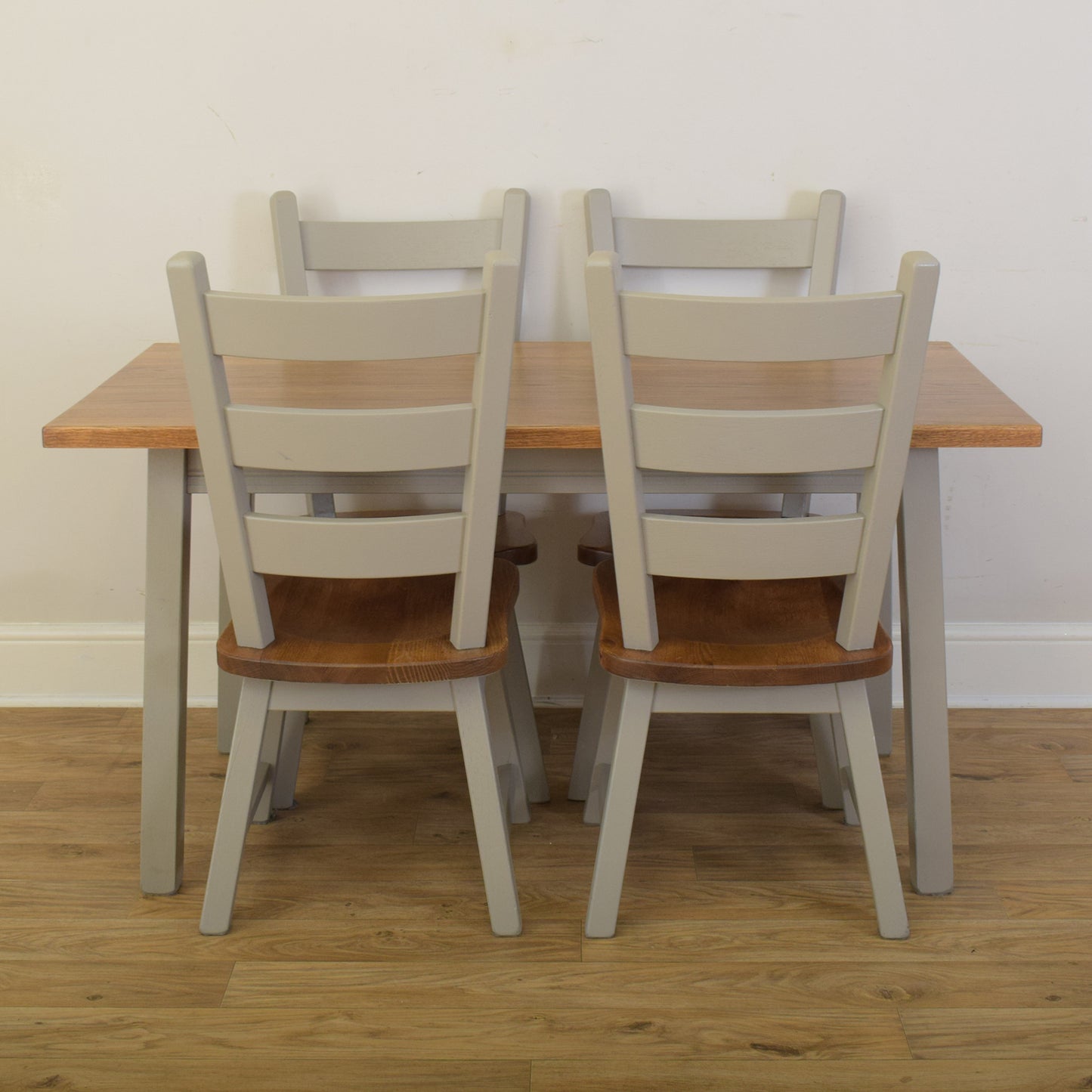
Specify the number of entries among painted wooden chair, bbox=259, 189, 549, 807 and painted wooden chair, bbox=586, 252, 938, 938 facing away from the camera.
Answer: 1

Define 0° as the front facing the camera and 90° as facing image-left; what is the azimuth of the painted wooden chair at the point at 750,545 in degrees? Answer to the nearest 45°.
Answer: approximately 180°

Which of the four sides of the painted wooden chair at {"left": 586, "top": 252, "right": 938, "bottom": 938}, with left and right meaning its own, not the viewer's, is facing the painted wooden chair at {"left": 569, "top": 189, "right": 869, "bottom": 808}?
front

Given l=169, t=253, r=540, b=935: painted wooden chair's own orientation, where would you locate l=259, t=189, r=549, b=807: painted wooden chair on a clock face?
l=259, t=189, r=549, b=807: painted wooden chair is roughly at 12 o'clock from l=169, t=253, r=540, b=935: painted wooden chair.

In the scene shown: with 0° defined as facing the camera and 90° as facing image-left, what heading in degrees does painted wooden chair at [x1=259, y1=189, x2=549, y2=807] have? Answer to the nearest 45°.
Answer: approximately 0°

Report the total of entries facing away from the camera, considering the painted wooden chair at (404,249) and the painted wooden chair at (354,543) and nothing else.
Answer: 1

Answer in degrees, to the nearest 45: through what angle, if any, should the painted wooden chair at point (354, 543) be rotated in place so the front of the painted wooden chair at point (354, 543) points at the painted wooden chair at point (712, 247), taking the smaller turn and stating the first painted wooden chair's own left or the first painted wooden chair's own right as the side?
approximately 45° to the first painted wooden chair's own right

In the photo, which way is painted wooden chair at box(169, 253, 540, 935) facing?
away from the camera

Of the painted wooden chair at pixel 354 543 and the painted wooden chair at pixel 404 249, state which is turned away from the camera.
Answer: the painted wooden chair at pixel 354 543
